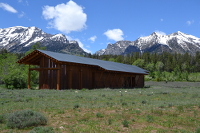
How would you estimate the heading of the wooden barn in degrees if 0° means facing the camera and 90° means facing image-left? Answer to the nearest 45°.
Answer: approximately 45°

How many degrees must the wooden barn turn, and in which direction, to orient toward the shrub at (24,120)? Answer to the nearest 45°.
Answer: approximately 45° to its left
